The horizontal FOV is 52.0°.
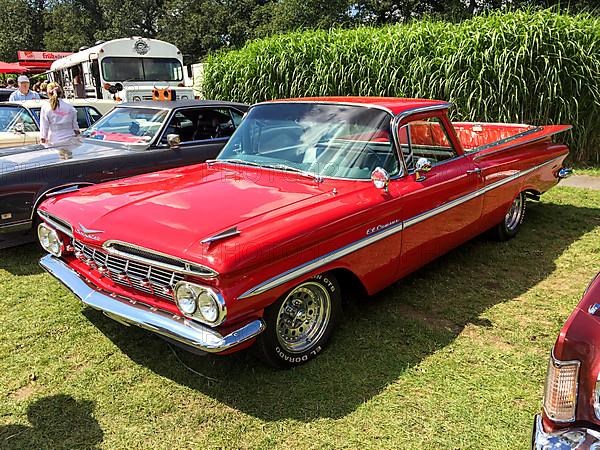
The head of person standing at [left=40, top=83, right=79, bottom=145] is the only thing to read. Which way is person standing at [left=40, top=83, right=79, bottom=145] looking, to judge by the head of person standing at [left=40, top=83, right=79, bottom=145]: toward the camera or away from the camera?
away from the camera

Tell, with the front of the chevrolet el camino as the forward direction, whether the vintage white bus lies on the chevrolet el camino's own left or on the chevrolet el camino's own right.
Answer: on the chevrolet el camino's own right

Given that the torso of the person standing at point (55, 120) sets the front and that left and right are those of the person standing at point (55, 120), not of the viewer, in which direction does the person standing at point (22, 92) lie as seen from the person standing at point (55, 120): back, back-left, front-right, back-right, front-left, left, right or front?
front

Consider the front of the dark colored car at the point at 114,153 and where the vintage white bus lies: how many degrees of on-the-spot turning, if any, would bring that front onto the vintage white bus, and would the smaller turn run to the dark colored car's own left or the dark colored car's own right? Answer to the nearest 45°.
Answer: approximately 135° to the dark colored car's own right

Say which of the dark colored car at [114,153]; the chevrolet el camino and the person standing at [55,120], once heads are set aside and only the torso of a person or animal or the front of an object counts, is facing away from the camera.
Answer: the person standing

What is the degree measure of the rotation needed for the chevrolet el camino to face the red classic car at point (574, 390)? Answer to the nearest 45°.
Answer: approximately 90° to its left

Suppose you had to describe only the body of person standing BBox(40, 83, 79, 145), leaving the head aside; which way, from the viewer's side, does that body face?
away from the camera

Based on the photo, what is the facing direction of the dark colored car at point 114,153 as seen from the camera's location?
facing the viewer and to the left of the viewer

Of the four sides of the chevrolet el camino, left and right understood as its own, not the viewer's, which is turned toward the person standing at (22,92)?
right

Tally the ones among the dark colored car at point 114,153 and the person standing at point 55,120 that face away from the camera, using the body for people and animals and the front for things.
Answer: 1

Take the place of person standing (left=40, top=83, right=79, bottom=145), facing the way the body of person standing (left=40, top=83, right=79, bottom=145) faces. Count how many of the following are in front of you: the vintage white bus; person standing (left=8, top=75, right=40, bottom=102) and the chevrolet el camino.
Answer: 2

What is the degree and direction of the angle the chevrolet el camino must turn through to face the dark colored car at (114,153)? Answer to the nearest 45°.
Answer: approximately 90° to its right

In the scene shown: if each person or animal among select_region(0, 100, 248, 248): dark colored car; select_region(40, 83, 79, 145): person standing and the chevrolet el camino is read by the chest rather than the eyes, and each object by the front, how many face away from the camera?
1

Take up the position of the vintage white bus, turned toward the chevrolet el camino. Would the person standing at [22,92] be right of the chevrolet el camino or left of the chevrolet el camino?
right

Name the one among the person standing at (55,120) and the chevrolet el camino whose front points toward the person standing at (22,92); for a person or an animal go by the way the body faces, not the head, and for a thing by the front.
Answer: the person standing at (55,120)
